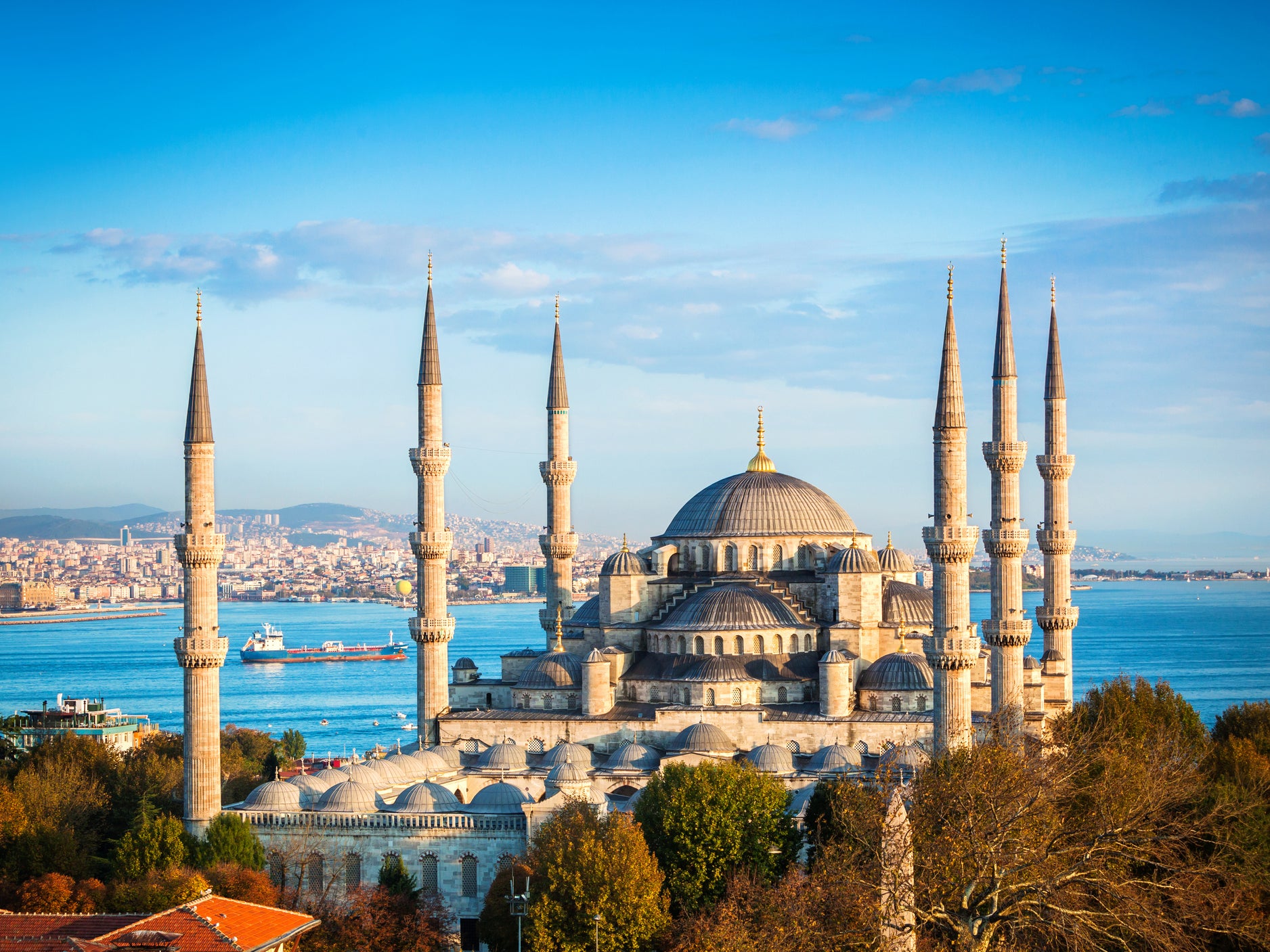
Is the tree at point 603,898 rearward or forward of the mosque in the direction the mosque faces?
forward

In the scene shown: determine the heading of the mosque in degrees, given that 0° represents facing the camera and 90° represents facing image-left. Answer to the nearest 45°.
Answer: approximately 0°

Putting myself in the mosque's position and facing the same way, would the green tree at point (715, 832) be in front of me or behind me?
in front

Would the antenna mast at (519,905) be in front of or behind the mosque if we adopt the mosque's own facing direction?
in front
